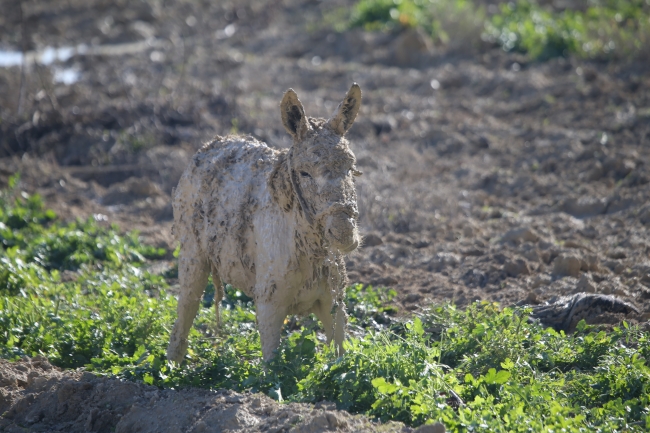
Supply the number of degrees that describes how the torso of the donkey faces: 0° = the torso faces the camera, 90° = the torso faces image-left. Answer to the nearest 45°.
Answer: approximately 315°

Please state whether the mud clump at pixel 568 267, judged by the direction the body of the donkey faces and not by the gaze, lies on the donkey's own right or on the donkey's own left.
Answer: on the donkey's own left
